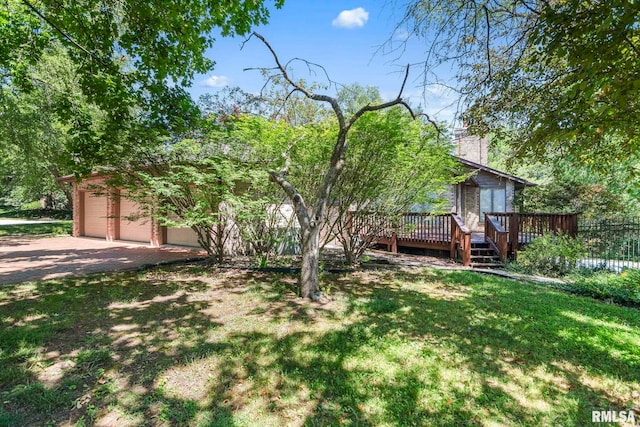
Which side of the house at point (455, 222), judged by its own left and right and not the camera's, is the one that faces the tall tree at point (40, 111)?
right

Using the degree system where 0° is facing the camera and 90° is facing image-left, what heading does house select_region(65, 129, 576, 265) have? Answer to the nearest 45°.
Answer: approximately 0°

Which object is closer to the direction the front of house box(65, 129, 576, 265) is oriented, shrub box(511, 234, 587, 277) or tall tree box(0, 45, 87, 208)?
the shrub

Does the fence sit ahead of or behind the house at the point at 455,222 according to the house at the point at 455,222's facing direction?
ahead

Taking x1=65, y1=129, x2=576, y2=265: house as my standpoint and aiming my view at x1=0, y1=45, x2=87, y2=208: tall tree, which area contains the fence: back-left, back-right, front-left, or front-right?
back-left
